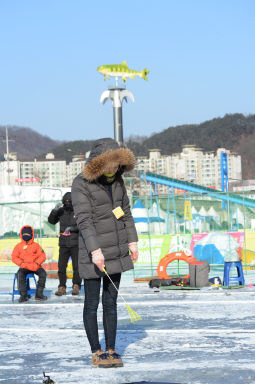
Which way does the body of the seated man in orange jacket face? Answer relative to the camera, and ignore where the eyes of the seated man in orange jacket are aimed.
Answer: toward the camera

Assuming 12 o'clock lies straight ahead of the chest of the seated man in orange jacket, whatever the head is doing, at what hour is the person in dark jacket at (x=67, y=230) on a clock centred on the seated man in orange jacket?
The person in dark jacket is roughly at 8 o'clock from the seated man in orange jacket.

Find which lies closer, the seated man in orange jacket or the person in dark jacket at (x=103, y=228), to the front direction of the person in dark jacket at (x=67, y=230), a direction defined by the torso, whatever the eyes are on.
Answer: the person in dark jacket

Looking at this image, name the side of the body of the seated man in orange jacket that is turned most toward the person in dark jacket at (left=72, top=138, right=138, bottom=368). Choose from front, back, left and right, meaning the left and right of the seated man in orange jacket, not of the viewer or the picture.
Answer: front

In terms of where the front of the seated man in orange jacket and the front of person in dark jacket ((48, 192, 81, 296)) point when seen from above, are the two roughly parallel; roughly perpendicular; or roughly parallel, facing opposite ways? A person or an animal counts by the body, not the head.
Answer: roughly parallel

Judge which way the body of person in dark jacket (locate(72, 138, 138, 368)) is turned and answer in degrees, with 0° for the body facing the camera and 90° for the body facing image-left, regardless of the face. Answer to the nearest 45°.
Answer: approximately 315°

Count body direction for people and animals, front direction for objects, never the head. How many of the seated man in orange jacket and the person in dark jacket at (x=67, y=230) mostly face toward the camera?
2

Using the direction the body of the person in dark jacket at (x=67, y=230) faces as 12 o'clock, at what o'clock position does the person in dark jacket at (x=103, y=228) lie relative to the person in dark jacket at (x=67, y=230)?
the person in dark jacket at (x=103, y=228) is roughly at 12 o'clock from the person in dark jacket at (x=67, y=230).
